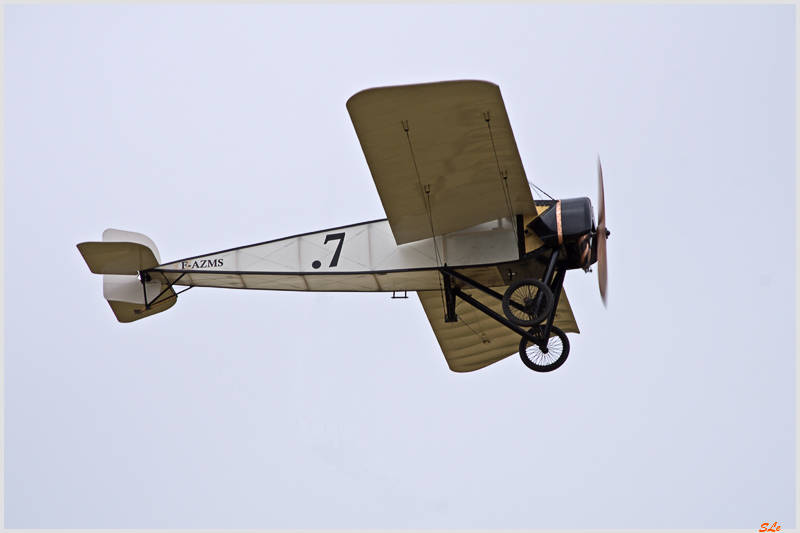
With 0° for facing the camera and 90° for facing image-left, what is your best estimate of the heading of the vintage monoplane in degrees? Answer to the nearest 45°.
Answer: approximately 270°
